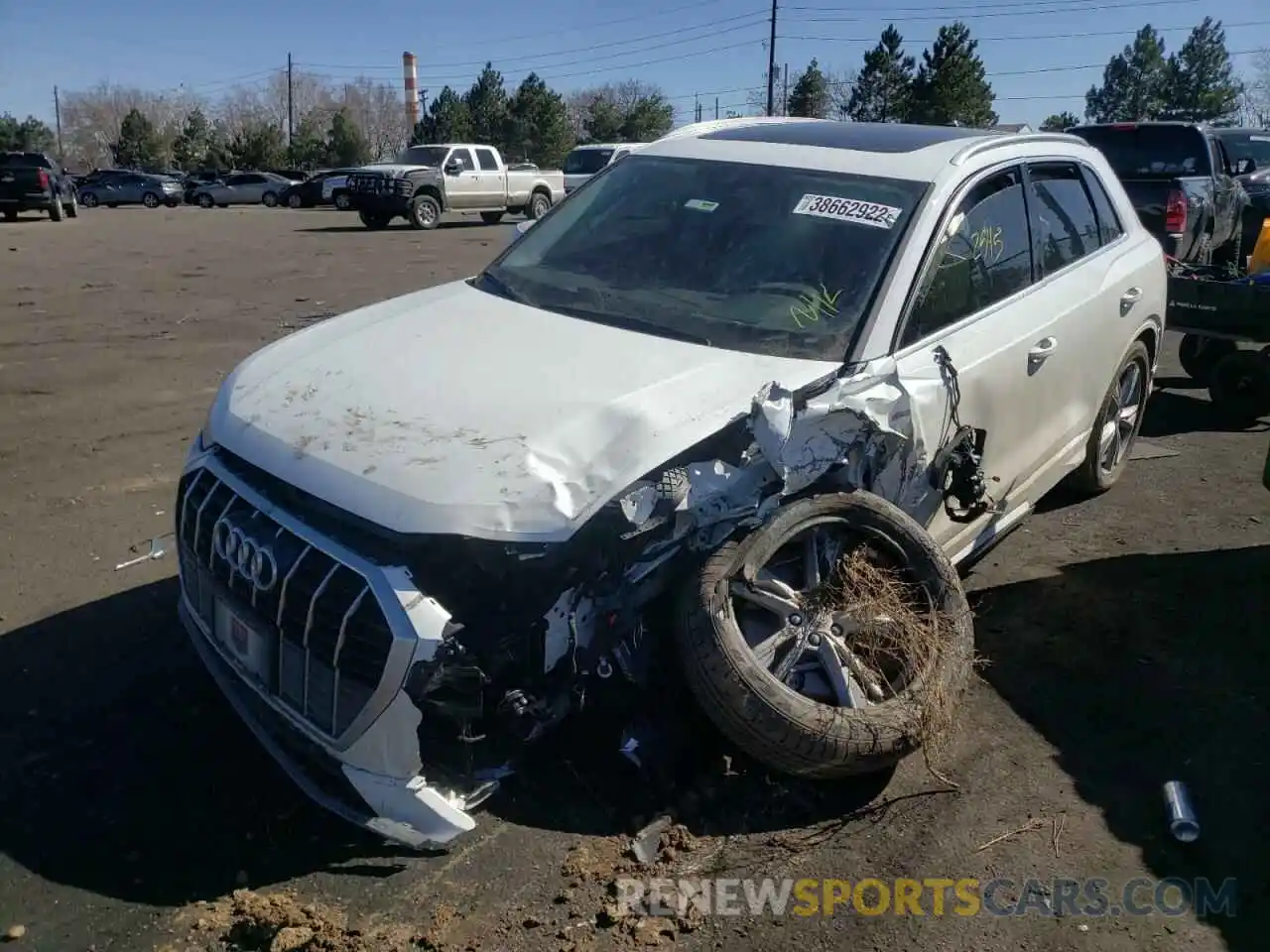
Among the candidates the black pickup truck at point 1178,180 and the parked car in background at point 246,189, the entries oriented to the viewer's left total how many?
1

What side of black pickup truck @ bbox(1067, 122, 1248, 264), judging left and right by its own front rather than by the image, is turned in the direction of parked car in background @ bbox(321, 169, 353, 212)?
left

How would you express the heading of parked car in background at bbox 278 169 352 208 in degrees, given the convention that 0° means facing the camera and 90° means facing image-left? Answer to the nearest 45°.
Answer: approximately 90°

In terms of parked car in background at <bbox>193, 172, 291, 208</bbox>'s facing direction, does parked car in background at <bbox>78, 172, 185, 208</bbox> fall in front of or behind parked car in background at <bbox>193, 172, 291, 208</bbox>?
in front

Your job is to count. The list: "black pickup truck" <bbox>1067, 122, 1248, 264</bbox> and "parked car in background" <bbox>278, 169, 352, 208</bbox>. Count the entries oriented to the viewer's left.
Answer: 1

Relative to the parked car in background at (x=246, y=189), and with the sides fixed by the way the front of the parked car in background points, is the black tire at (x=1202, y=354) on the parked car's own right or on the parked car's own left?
on the parked car's own left

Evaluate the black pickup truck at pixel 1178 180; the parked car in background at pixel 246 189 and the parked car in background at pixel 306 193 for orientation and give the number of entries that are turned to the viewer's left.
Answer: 2

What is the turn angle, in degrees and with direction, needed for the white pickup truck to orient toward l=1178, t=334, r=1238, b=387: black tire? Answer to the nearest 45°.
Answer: approximately 45° to its left

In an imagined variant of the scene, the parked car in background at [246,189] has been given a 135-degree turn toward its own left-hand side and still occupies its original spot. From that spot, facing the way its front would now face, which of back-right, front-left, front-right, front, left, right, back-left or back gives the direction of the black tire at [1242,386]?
front-right

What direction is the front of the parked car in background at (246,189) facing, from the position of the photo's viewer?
facing to the left of the viewer

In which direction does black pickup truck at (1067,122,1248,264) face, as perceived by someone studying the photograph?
facing away from the viewer and to the right of the viewer

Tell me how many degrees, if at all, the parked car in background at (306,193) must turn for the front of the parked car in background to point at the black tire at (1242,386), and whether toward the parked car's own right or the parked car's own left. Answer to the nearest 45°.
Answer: approximately 90° to the parked car's own left

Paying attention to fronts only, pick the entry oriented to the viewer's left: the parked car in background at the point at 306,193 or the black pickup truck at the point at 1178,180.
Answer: the parked car in background

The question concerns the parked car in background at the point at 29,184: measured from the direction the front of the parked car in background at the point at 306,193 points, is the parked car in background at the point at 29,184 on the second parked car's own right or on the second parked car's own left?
on the second parked car's own left
